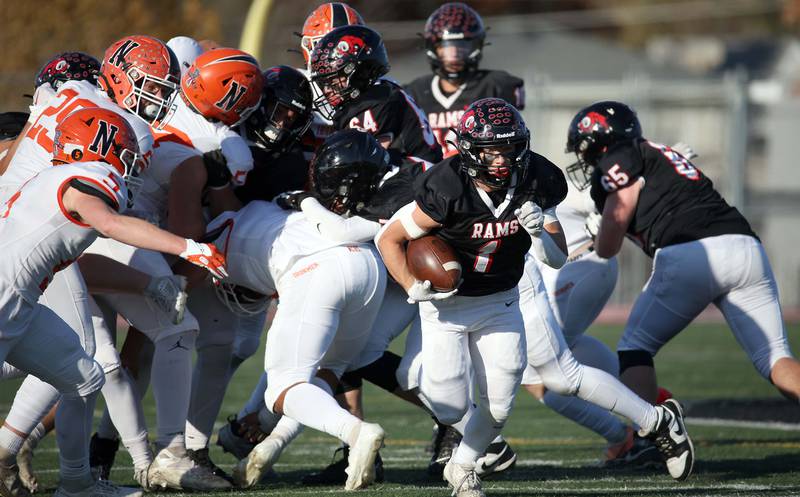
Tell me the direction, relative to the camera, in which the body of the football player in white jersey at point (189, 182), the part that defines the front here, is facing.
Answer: to the viewer's right

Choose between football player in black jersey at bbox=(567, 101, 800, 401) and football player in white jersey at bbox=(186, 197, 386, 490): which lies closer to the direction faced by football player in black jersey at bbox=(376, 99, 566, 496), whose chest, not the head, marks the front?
the football player in white jersey

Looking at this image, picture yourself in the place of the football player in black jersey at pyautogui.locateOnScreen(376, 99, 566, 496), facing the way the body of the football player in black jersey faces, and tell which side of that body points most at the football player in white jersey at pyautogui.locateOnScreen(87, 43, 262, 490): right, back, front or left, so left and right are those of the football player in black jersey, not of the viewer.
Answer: right

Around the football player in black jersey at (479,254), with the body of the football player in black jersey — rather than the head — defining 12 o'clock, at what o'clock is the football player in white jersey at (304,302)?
The football player in white jersey is roughly at 3 o'clock from the football player in black jersey.

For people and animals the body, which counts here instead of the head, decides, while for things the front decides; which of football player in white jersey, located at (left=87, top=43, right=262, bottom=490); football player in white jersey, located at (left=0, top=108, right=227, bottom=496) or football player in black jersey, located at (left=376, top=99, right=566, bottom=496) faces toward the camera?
the football player in black jersey

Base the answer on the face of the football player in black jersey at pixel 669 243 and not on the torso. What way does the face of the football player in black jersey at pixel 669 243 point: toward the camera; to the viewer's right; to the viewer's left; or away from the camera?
to the viewer's left

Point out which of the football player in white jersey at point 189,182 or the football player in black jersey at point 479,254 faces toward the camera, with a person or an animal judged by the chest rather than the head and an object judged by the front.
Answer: the football player in black jersey

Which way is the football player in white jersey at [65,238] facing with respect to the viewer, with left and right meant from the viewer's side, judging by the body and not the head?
facing to the right of the viewer

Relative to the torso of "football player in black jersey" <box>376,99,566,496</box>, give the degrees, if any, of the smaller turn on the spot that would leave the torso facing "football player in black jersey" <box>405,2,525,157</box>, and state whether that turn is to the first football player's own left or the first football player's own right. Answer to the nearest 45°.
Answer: approximately 180°

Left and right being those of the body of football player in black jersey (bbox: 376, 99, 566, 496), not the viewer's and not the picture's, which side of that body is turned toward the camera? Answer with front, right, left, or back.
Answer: front

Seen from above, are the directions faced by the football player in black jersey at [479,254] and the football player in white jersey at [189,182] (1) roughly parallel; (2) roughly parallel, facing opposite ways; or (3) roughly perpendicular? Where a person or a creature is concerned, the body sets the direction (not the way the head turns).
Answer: roughly perpendicular

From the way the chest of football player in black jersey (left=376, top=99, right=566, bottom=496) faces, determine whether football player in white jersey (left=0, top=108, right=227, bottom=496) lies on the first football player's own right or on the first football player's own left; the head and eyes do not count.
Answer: on the first football player's own right

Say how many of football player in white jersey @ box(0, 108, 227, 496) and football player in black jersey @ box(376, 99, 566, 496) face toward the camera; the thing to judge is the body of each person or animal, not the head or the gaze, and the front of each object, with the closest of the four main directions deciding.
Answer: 1

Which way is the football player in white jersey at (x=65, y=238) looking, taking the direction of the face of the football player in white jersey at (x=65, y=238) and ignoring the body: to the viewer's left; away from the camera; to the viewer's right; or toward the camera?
to the viewer's right

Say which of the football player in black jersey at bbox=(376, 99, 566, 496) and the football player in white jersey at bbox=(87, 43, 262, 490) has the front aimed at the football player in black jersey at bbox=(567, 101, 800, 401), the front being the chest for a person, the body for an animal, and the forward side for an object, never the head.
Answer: the football player in white jersey

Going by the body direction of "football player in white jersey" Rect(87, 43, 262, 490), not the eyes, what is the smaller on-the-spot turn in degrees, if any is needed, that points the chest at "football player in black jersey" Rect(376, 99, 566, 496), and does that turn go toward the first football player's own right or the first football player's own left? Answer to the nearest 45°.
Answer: approximately 45° to the first football player's own right
